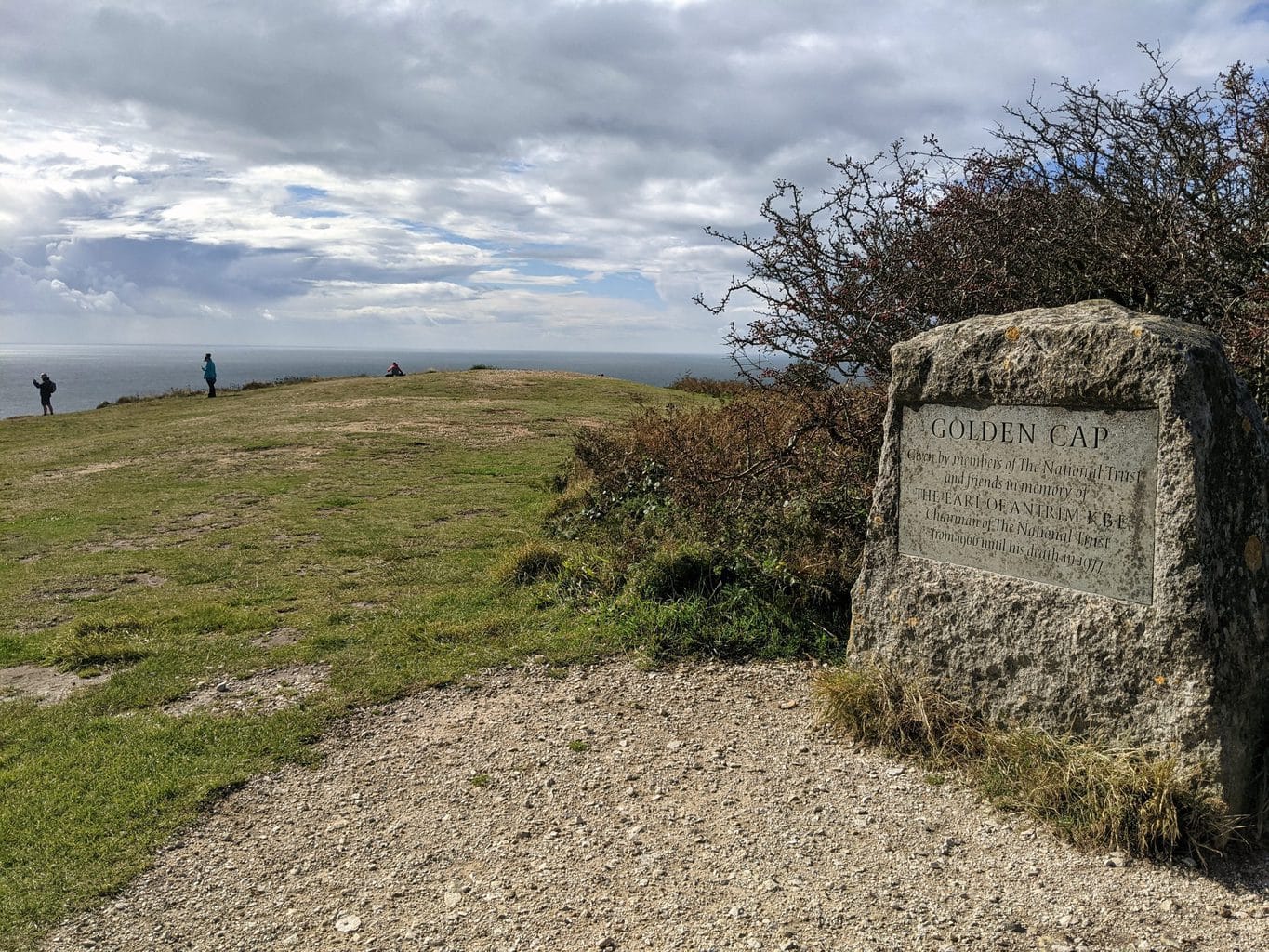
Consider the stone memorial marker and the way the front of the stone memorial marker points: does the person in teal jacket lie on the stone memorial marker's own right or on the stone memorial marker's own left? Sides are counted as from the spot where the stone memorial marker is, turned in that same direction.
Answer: on the stone memorial marker's own right

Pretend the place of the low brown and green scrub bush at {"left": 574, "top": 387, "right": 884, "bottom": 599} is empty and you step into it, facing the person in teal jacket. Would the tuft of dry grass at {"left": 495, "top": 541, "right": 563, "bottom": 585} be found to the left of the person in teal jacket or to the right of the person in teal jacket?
left

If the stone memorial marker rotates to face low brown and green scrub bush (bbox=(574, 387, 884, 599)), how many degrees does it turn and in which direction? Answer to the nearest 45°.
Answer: approximately 90° to its right

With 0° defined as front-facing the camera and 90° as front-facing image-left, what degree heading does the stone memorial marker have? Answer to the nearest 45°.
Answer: approximately 45°

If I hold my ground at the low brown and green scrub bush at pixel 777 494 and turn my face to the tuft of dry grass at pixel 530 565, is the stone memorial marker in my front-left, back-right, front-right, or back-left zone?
back-left
